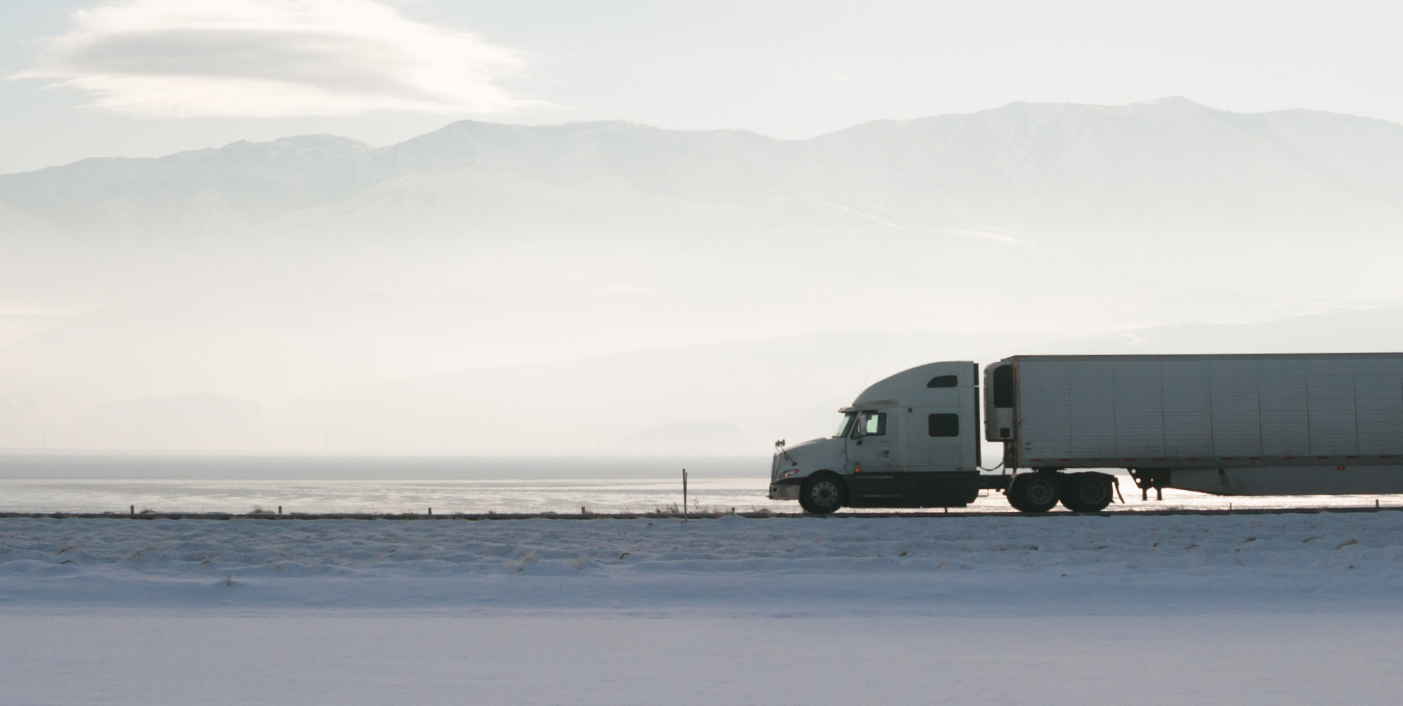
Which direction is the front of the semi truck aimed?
to the viewer's left
